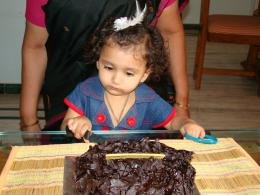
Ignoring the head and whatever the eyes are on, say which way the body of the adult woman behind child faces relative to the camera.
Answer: toward the camera

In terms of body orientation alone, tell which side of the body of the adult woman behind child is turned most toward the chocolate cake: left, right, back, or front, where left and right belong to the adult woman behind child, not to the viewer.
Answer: front

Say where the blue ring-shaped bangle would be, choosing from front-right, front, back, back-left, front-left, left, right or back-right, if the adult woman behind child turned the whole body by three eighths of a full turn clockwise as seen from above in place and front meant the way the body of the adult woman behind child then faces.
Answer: back

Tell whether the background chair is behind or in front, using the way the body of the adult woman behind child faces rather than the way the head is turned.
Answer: behind

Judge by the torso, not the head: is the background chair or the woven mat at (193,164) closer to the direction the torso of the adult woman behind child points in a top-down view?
the woven mat

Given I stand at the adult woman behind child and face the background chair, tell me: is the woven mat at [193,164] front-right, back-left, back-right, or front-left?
back-right

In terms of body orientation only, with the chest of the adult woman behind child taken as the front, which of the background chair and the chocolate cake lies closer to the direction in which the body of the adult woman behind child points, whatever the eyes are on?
the chocolate cake

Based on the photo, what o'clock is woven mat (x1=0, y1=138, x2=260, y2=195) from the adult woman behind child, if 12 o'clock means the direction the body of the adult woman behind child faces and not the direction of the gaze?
The woven mat is roughly at 11 o'clock from the adult woman behind child.
